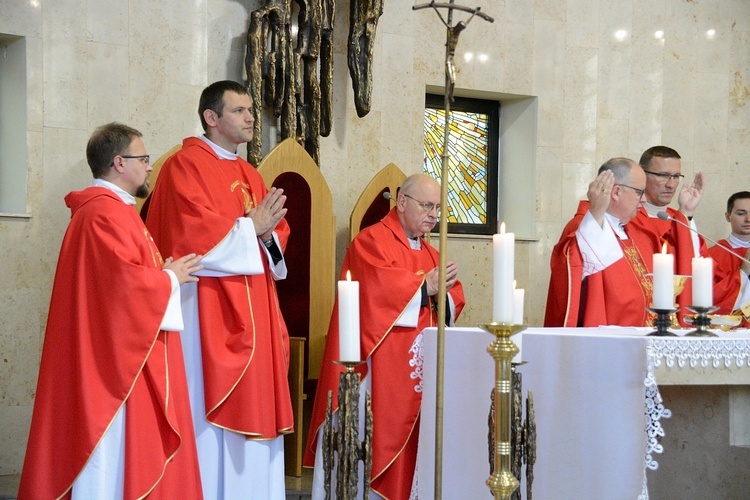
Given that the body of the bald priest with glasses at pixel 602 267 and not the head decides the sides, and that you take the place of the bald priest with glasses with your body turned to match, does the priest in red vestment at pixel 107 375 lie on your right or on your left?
on your right

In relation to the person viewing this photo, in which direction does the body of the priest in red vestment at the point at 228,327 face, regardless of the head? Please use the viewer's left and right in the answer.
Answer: facing the viewer and to the right of the viewer

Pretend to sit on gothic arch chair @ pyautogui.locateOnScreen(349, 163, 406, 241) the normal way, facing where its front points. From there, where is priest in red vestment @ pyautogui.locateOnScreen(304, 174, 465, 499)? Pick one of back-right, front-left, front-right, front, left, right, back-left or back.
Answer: front-right

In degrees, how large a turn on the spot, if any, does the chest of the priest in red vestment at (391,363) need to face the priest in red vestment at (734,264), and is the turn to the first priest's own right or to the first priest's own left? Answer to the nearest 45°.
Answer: approximately 90° to the first priest's own left

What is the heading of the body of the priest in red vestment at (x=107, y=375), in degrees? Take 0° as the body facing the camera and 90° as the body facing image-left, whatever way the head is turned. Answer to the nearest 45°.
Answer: approximately 270°

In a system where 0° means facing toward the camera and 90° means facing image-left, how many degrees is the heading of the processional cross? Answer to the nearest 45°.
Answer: approximately 315°

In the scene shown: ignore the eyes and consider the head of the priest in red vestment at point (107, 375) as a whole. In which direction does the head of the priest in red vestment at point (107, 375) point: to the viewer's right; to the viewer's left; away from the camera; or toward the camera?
to the viewer's right

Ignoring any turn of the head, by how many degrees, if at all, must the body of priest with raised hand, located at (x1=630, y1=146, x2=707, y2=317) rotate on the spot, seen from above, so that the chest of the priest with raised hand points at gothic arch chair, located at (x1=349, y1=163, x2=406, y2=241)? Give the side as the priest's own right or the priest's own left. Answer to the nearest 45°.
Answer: approximately 135° to the priest's own right
